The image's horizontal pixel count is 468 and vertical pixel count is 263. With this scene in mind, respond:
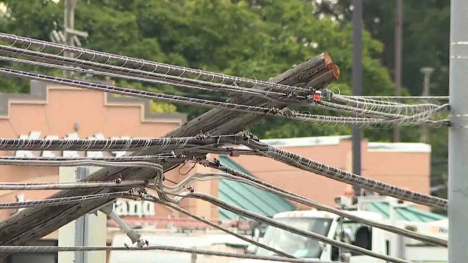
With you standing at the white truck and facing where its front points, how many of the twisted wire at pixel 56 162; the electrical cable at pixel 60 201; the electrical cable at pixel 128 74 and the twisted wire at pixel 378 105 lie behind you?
0

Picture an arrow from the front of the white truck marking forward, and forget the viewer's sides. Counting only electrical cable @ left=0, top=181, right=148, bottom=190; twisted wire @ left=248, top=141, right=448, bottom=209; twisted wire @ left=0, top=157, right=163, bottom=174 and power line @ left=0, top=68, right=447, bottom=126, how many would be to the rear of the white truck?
0

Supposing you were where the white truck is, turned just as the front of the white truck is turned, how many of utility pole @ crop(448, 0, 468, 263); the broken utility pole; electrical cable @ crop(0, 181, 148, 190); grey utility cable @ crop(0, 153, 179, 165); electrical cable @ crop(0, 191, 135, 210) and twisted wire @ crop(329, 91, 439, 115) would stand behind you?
0

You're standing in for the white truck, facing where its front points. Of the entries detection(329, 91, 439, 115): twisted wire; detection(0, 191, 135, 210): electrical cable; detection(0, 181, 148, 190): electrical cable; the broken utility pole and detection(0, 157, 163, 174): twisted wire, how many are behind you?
0

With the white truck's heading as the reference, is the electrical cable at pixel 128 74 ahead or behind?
ahead

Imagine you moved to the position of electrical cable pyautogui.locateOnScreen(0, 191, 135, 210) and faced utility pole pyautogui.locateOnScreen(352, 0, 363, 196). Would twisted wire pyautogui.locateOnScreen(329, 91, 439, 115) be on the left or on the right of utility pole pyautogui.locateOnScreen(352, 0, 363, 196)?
right

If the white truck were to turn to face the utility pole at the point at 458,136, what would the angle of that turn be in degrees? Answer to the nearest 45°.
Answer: approximately 45° to its left

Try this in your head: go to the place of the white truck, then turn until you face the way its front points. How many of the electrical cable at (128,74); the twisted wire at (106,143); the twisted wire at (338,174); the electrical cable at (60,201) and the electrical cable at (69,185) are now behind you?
0

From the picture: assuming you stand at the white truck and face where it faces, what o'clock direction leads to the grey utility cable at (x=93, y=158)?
The grey utility cable is roughly at 11 o'clock from the white truck.

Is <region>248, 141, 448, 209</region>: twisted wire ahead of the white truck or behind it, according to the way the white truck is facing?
ahead

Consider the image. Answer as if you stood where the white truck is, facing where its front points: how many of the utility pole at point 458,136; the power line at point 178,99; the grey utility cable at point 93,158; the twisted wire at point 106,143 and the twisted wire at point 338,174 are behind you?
0

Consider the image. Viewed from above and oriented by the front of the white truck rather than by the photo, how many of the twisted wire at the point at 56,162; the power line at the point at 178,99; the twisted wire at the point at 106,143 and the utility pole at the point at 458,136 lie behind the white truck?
0

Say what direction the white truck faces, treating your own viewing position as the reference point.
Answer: facing the viewer and to the left of the viewer

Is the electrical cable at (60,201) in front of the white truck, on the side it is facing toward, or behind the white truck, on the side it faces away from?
in front

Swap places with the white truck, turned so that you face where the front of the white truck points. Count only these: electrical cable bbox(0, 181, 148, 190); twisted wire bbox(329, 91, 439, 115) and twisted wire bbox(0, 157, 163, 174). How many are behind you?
0
